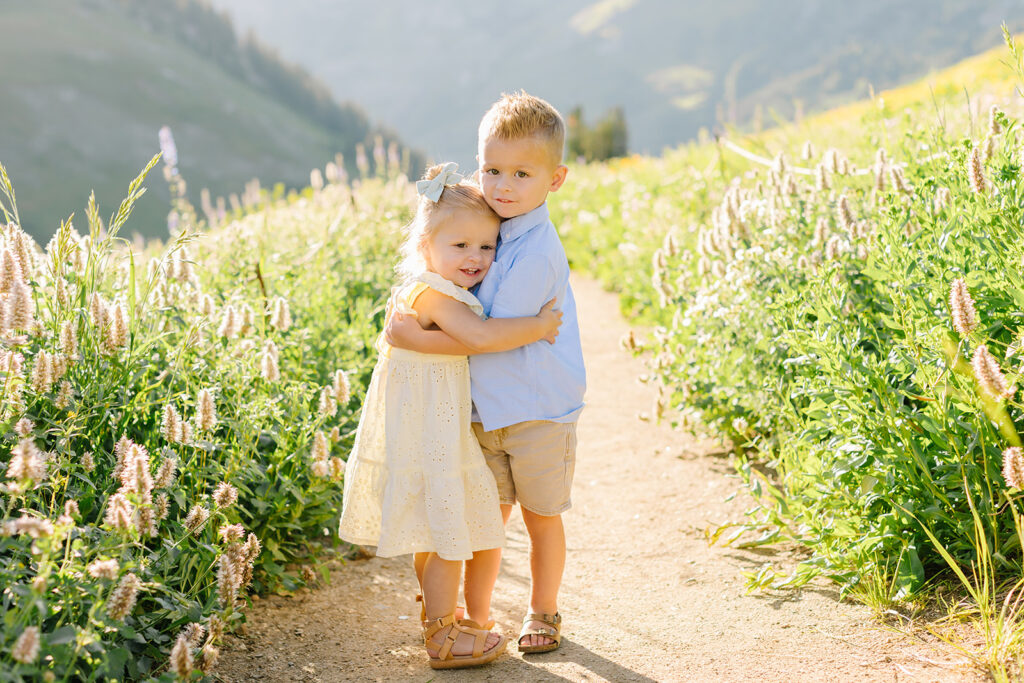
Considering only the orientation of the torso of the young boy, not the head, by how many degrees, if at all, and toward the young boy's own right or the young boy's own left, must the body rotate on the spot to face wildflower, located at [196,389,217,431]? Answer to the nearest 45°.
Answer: approximately 45° to the young boy's own right

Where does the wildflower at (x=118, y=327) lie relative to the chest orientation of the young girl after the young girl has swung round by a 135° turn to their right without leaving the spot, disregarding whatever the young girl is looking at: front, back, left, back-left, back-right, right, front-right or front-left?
front-right

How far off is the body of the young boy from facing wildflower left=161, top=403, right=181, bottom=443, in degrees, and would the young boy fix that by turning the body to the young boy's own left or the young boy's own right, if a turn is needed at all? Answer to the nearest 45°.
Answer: approximately 45° to the young boy's own right

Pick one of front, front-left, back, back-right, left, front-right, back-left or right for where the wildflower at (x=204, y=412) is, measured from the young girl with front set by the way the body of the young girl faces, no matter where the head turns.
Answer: back

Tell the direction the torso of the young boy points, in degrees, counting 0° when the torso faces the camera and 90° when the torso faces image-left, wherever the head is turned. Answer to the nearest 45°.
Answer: approximately 45°

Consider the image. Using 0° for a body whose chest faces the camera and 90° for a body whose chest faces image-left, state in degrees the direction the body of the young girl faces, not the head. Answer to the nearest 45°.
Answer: approximately 270°

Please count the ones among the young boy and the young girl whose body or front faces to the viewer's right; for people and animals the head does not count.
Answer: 1
